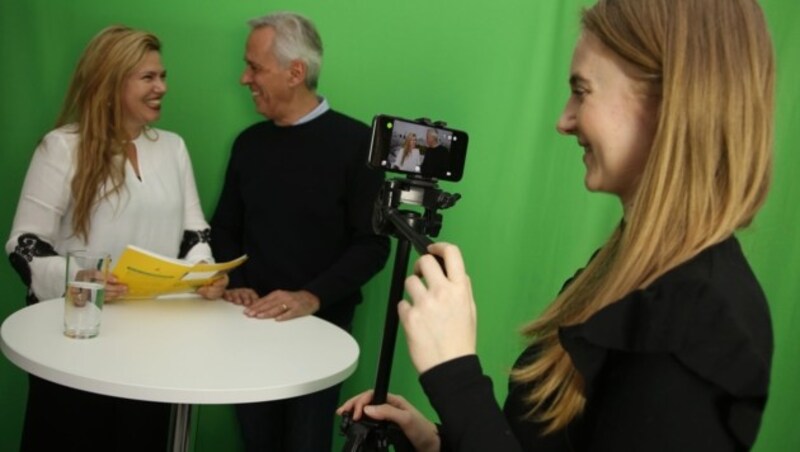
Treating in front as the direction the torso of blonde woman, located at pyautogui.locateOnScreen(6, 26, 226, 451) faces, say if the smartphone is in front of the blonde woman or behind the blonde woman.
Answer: in front

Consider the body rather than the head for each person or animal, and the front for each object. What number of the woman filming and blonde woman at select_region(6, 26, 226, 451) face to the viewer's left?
1

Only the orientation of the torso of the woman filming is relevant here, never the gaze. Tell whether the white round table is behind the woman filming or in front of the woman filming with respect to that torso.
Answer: in front

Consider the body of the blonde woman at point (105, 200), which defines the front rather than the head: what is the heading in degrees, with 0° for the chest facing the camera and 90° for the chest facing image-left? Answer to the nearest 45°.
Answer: approximately 315°

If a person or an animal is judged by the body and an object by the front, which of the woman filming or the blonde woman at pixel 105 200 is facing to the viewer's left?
the woman filming

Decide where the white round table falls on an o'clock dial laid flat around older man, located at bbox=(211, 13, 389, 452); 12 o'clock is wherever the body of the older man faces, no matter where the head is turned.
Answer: The white round table is roughly at 11 o'clock from the older man.

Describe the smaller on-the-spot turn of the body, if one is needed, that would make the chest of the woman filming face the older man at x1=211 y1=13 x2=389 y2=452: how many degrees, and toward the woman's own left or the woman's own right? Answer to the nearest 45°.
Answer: approximately 45° to the woman's own right

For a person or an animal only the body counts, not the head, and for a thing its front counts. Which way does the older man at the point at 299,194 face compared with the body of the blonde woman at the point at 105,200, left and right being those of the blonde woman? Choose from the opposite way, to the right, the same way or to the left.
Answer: to the right

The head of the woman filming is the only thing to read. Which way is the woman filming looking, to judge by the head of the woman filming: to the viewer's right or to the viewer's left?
to the viewer's left

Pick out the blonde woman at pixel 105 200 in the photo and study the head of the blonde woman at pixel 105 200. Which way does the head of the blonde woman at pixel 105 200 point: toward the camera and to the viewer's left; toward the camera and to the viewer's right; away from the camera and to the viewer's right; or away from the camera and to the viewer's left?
toward the camera and to the viewer's right

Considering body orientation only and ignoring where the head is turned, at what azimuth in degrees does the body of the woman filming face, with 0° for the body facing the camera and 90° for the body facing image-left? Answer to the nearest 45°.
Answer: approximately 90°
